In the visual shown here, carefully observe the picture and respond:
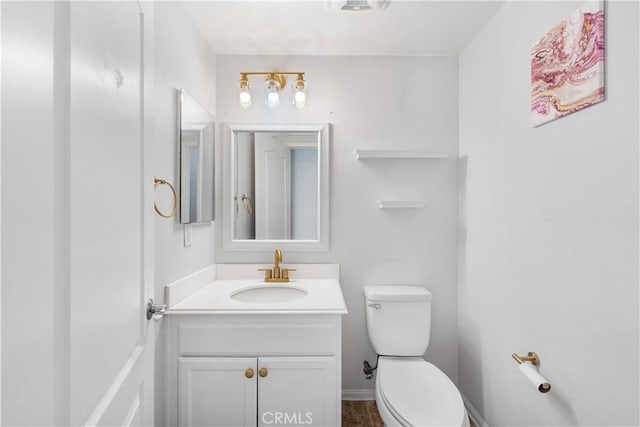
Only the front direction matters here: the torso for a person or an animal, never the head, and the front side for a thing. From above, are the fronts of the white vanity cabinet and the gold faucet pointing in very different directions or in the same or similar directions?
same or similar directions

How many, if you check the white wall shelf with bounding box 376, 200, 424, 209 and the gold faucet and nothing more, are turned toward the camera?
2

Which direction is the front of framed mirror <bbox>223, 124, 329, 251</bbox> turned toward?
toward the camera

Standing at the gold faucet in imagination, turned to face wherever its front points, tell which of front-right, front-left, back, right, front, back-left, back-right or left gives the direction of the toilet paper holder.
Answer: front-left

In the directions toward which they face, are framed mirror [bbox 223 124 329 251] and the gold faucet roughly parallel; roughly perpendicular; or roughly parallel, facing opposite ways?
roughly parallel

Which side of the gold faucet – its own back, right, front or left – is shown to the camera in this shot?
front

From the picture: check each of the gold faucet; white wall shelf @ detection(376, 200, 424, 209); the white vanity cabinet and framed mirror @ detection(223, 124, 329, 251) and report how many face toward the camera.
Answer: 4

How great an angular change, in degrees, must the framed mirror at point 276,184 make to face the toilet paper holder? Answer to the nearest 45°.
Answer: approximately 45° to its left

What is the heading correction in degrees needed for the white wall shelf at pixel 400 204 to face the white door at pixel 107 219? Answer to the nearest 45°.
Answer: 0° — it already faces it

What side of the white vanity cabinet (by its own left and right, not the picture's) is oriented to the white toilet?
left
